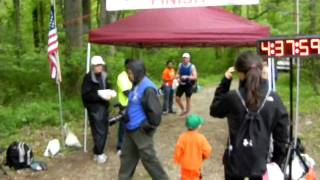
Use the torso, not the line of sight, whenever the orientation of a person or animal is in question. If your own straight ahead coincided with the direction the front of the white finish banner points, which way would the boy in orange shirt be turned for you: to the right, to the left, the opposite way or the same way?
the opposite way

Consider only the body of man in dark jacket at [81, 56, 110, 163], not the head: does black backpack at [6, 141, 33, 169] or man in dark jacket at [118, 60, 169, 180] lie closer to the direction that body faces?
the man in dark jacket

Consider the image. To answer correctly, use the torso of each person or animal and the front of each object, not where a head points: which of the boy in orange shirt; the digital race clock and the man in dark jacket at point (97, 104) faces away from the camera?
the boy in orange shirt

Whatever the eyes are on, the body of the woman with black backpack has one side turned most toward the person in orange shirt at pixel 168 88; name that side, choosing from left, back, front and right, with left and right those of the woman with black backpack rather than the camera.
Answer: front

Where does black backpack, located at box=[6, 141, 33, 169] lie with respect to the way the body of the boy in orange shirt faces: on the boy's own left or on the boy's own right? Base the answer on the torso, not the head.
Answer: on the boy's own left

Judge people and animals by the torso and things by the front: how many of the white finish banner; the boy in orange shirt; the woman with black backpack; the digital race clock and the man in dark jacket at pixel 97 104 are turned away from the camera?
2

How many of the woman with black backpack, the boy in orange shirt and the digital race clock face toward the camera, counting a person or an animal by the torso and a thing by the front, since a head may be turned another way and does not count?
1

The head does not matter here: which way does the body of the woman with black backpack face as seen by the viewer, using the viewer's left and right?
facing away from the viewer

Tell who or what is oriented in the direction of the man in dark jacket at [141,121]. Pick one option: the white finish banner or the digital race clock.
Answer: the white finish banner

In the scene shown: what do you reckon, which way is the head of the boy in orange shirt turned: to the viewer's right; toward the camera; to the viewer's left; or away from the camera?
away from the camera

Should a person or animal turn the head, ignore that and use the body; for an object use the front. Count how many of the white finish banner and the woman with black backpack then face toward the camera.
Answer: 1

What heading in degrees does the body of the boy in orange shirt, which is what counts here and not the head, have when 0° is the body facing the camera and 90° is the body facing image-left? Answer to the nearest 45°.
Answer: approximately 180°
